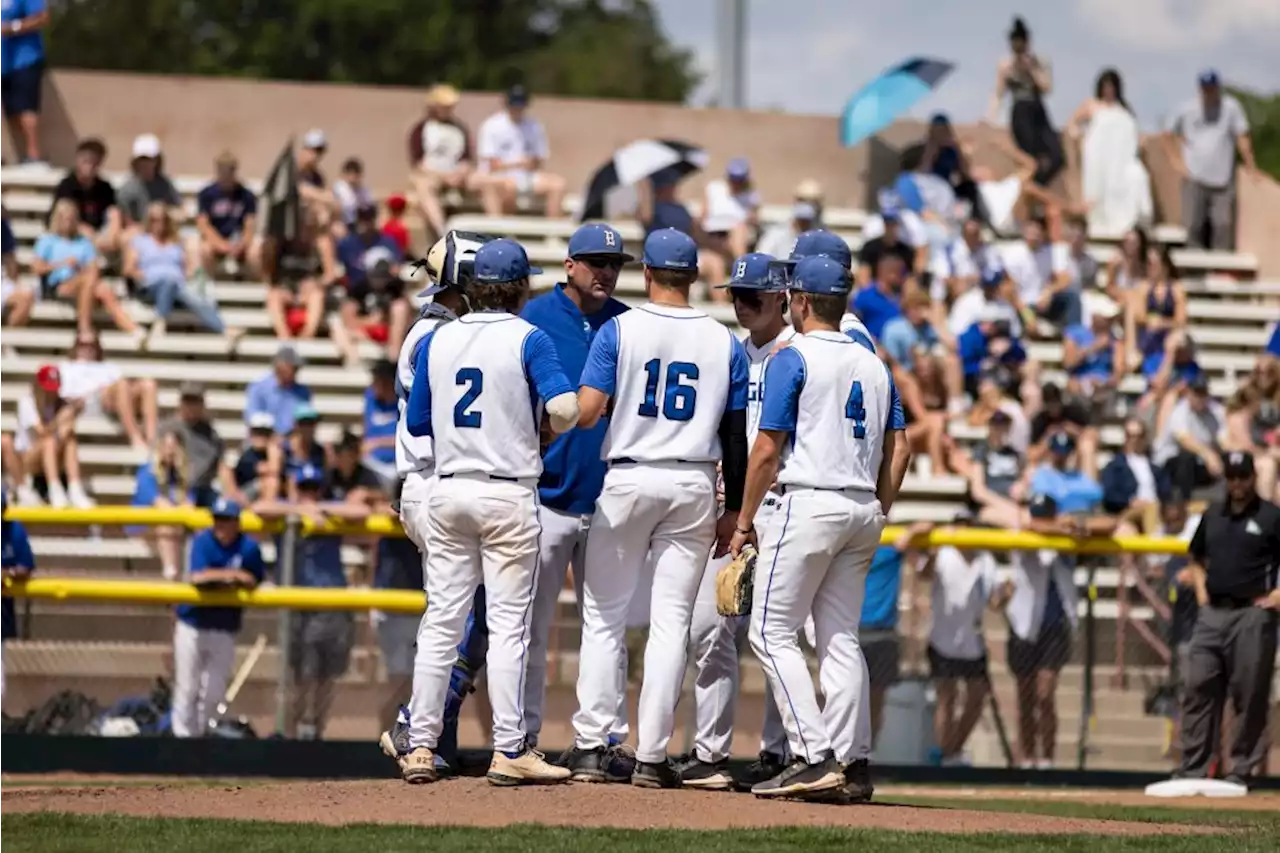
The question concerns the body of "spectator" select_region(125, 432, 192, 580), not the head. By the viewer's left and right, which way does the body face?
facing the viewer and to the right of the viewer

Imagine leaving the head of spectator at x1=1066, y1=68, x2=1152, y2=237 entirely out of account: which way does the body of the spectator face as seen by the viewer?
toward the camera

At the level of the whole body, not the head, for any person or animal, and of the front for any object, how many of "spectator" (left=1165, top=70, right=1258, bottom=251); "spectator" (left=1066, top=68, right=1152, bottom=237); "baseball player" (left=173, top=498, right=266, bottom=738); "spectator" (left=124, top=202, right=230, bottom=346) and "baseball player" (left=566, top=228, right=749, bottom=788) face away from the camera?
1

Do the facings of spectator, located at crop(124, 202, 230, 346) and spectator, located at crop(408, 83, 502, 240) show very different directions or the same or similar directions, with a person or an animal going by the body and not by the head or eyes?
same or similar directions

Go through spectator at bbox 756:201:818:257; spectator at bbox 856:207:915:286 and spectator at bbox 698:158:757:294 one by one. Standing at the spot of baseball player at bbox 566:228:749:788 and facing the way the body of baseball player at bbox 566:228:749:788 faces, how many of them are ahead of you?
3

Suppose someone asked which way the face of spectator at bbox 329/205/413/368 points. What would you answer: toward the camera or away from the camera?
toward the camera

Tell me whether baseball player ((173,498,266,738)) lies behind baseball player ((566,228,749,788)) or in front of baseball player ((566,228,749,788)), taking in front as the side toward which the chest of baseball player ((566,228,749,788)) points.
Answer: in front

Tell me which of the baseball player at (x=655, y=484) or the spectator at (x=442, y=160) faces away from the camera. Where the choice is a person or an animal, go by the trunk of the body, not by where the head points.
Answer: the baseball player

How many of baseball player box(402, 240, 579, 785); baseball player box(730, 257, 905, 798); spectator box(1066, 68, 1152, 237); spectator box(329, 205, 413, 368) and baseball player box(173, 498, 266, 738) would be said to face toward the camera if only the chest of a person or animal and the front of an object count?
3

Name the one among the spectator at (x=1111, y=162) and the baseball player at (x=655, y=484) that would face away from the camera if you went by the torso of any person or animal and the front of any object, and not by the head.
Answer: the baseball player

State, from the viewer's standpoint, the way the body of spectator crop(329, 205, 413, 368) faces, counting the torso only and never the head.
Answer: toward the camera

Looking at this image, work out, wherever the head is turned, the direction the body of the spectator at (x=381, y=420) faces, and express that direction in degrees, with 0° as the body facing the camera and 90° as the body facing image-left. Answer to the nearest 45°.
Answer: approximately 315°

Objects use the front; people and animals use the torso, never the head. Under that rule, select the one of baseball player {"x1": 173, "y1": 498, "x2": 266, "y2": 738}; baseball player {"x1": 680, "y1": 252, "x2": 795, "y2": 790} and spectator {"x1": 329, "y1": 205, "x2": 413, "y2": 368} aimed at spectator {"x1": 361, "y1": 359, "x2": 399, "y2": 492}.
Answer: spectator {"x1": 329, "y1": 205, "x2": 413, "y2": 368}

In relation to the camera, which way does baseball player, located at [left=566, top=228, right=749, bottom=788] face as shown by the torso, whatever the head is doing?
away from the camera

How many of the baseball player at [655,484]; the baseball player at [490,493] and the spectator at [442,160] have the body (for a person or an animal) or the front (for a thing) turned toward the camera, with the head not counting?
1

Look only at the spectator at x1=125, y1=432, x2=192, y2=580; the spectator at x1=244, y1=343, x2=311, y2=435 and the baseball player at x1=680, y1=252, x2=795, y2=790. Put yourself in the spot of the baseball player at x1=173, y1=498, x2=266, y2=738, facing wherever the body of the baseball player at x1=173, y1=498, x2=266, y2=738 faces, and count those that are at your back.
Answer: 2

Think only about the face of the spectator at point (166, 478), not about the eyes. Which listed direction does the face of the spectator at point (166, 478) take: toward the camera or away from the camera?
toward the camera

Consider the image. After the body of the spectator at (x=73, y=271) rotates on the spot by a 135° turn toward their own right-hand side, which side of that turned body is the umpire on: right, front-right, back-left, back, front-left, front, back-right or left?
back-left
